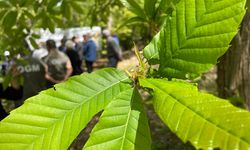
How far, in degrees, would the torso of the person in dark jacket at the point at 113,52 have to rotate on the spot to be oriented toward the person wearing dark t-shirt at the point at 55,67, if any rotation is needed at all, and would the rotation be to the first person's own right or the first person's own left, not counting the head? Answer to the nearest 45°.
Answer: approximately 90° to the first person's own left

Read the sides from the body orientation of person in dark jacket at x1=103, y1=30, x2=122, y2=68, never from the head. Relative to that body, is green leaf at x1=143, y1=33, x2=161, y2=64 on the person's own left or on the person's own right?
on the person's own left

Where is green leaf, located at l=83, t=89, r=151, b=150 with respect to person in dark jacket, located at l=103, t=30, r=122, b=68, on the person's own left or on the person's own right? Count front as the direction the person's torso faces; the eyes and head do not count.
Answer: on the person's own left
